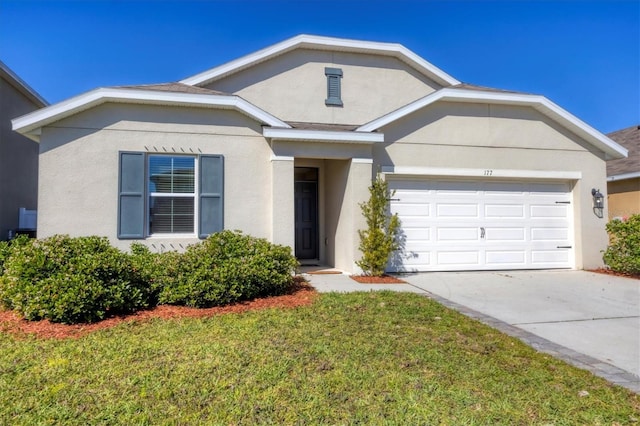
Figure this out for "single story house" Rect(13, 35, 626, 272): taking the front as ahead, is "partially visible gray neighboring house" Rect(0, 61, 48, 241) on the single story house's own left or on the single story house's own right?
on the single story house's own right

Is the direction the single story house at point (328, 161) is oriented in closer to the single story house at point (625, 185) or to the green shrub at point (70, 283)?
the green shrub

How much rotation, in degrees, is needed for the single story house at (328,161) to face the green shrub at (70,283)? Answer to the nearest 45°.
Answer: approximately 45° to its right

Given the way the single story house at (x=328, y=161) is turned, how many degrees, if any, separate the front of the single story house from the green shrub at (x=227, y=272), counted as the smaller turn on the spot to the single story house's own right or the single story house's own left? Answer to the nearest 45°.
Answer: approximately 45° to the single story house's own right

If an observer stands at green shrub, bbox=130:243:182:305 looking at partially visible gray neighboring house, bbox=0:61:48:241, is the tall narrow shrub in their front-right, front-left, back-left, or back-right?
back-right

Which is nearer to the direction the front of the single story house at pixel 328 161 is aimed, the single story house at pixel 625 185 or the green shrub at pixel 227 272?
the green shrub

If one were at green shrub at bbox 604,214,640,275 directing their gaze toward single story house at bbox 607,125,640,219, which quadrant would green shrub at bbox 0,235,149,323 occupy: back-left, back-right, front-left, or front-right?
back-left

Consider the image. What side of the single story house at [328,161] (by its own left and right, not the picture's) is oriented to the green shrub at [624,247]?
left

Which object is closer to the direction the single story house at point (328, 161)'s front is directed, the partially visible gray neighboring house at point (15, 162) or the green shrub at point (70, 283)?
the green shrub

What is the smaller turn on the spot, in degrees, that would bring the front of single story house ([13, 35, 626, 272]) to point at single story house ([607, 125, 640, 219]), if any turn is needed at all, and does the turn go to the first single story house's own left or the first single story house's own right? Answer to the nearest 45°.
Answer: approximately 90° to the first single story house's own left

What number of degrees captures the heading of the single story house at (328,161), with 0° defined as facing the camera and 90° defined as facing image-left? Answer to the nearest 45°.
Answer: approximately 0°
